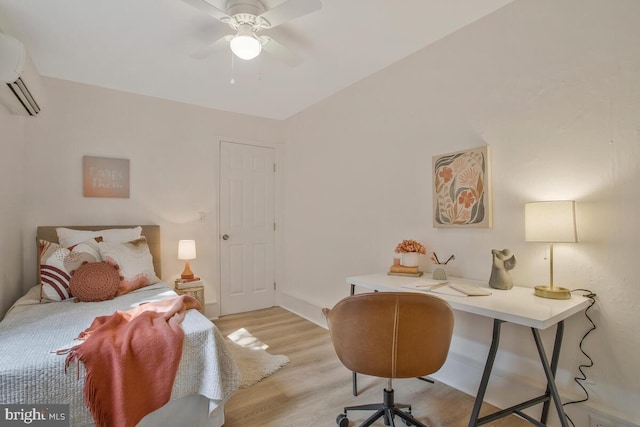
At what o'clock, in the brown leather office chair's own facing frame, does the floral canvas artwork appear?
The floral canvas artwork is roughly at 1 o'clock from the brown leather office chair.

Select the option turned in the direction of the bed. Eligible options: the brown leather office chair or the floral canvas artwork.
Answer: the floral canvas artwork

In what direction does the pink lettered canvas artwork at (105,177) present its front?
toward the camera

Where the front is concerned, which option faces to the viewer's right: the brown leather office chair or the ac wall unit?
the ac wall unit

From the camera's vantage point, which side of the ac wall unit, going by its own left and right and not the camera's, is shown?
right

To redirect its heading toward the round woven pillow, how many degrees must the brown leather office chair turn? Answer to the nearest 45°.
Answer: approximately 90° to its left

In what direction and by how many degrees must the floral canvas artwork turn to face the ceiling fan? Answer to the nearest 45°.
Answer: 0° — it already faces it

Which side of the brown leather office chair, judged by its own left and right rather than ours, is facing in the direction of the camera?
back

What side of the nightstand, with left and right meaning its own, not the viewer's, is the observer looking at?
front

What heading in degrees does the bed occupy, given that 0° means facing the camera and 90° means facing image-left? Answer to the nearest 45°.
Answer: approximately 0°

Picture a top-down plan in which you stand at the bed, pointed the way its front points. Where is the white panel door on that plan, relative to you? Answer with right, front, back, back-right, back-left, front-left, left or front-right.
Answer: back-left

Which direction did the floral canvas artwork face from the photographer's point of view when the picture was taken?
facing the viewer and to the left of the viewer

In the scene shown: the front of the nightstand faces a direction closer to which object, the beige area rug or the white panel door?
the beige area rug

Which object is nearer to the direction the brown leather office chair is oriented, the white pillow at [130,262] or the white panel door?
the white panel door

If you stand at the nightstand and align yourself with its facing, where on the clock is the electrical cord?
The electrical cord is roughly at 11 o'clock from the nightstand.
